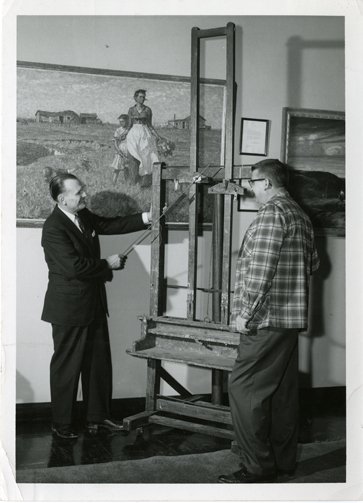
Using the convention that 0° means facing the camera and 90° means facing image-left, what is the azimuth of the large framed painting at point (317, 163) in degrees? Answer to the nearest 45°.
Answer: approximately 0°

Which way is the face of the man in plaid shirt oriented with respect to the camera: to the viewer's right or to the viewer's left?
to the viewer's left

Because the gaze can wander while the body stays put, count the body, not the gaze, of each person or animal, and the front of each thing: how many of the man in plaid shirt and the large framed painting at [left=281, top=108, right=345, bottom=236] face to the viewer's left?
1

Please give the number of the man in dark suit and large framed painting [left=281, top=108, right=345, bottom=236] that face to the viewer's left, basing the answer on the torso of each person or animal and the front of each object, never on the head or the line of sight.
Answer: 0

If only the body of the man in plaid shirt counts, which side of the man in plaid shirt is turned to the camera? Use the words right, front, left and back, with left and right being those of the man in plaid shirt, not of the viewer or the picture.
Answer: left

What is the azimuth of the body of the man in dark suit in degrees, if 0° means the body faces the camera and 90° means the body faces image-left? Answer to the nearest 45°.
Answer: approximately 315°

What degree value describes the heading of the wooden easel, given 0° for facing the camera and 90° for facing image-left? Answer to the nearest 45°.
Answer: approximately 45°

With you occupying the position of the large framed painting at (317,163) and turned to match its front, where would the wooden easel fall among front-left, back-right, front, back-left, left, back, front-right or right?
front-right

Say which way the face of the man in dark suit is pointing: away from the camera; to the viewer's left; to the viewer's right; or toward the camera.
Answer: to the viewer's right

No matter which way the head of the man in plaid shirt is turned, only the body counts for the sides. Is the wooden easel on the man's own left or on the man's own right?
on the man's own right
